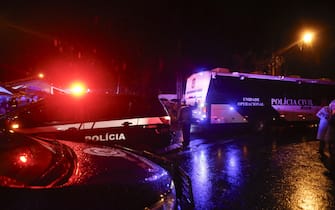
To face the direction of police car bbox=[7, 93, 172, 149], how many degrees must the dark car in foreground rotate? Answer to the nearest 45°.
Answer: approximately 90° to its left

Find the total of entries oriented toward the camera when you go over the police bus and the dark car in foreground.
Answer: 0
